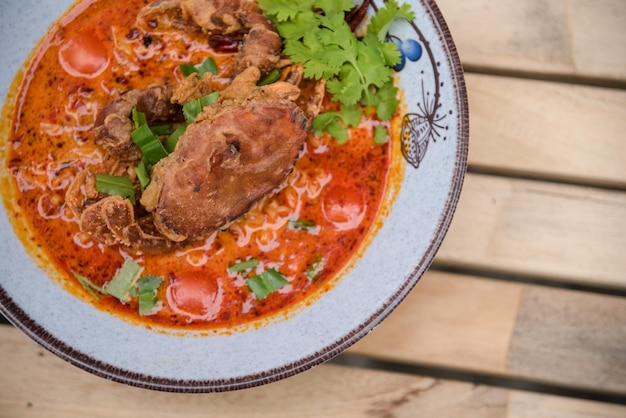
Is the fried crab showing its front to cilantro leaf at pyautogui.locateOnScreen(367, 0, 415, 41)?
no
